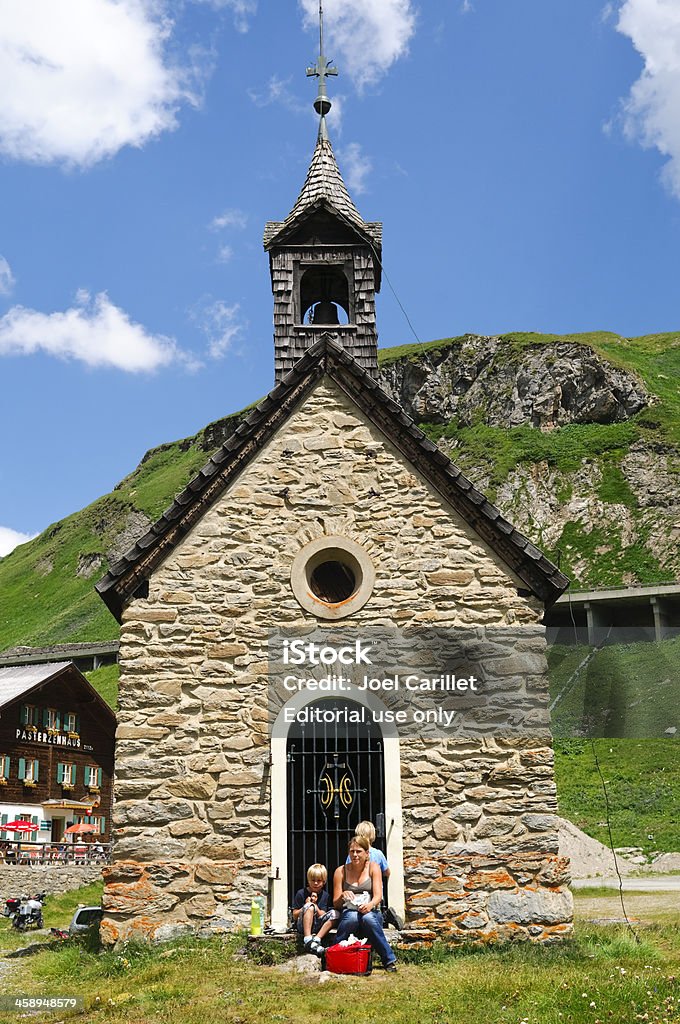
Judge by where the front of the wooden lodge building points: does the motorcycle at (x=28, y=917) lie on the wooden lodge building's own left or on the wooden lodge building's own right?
on the wooden lodge building's own right

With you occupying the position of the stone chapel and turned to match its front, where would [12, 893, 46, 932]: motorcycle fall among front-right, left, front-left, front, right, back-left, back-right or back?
back-right

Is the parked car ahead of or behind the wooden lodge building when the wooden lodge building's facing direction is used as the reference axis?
ahead

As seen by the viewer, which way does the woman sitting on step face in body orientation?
toward the camera

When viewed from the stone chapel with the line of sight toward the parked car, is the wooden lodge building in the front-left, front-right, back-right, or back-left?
front-right

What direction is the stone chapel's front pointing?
toward the camera

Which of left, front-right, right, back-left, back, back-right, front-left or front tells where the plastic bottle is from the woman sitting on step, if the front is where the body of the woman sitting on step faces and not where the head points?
back-right

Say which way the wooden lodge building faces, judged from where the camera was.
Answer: facing the viewer and to the right of the viewer
